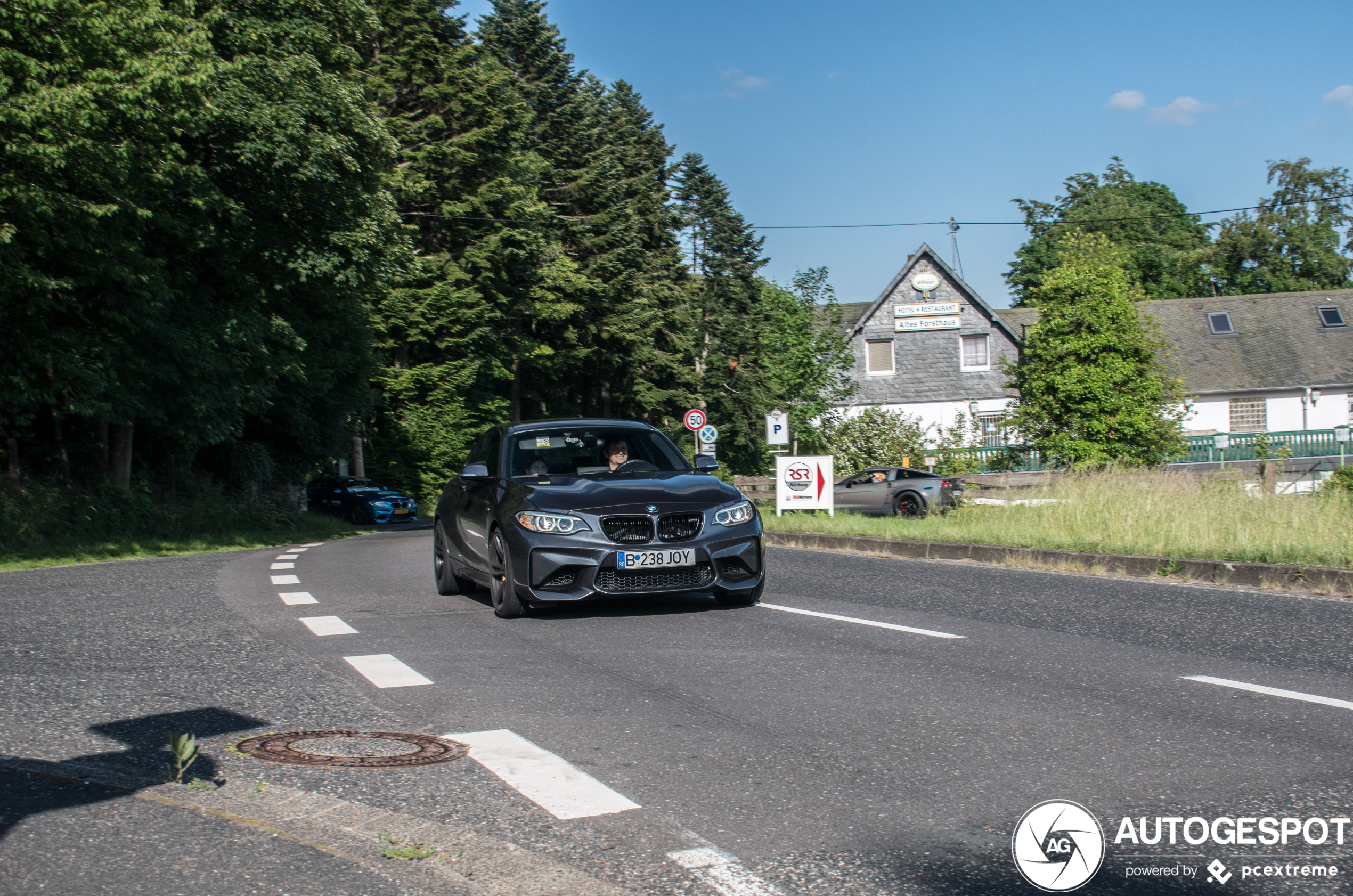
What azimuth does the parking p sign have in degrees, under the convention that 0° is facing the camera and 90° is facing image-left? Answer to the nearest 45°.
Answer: approximately 0°

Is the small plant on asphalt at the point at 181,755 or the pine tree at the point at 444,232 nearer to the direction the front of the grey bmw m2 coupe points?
the small plant on asphalt

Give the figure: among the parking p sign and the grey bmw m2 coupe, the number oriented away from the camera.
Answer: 0

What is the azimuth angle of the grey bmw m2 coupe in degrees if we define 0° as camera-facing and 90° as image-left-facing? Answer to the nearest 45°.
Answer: approximately 315°

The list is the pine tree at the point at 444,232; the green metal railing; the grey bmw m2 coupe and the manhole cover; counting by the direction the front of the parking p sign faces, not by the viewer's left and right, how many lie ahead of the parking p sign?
2

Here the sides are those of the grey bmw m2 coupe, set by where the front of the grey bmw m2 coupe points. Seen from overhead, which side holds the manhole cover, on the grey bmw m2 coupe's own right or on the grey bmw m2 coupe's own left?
on the grey bmw m2 coupe's own right

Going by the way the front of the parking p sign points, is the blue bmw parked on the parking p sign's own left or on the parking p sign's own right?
on the parking p sign's own right

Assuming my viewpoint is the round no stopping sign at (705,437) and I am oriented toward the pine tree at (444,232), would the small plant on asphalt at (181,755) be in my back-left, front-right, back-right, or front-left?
back-left

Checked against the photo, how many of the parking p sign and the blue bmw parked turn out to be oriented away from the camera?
0
